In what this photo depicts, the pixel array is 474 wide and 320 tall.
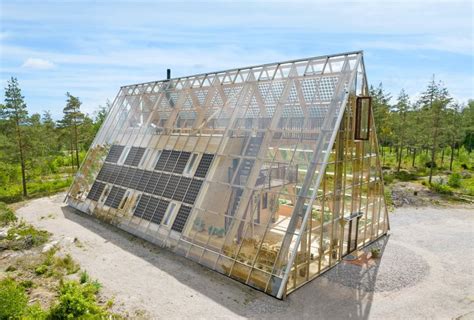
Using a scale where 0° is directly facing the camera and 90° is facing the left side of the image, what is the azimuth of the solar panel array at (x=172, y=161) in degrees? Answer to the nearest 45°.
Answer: approximately 45°

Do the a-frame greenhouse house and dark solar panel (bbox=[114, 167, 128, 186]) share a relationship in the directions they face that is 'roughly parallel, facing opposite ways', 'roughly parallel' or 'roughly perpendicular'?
roughly perpendicular

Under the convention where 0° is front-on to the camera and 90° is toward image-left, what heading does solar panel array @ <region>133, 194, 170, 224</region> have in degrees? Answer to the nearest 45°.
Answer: approximately 45°

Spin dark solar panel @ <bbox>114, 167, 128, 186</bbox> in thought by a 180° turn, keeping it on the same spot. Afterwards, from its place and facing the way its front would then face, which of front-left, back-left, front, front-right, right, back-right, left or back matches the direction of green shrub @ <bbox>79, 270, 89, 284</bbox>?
back-right

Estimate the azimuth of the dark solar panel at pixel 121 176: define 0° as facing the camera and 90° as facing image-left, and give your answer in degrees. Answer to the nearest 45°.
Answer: approximately 45°

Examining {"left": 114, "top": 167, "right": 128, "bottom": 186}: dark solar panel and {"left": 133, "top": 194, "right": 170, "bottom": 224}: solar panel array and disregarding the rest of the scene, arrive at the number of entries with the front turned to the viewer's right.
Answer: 0

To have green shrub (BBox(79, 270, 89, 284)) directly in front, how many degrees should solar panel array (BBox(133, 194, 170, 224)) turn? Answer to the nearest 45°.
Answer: approximately 45° to its left
